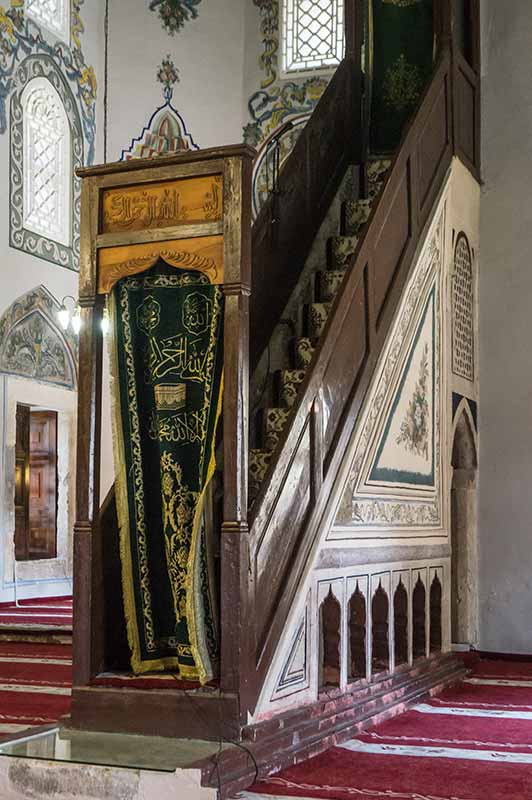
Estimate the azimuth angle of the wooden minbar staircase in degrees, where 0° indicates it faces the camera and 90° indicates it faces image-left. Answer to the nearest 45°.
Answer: approximately 45°

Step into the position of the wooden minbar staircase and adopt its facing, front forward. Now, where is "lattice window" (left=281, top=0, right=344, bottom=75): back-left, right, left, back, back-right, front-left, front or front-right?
back-right

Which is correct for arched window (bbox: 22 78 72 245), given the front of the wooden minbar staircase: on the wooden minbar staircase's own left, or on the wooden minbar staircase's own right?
on the wooden minbar staircase's own right

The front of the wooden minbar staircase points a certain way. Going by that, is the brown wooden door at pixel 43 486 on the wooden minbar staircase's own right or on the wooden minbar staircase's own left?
on the wooden minbar staircase's own right

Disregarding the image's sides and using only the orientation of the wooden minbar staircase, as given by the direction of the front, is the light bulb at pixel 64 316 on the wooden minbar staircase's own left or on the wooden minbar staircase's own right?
on the wooden minbar staircase's own right
